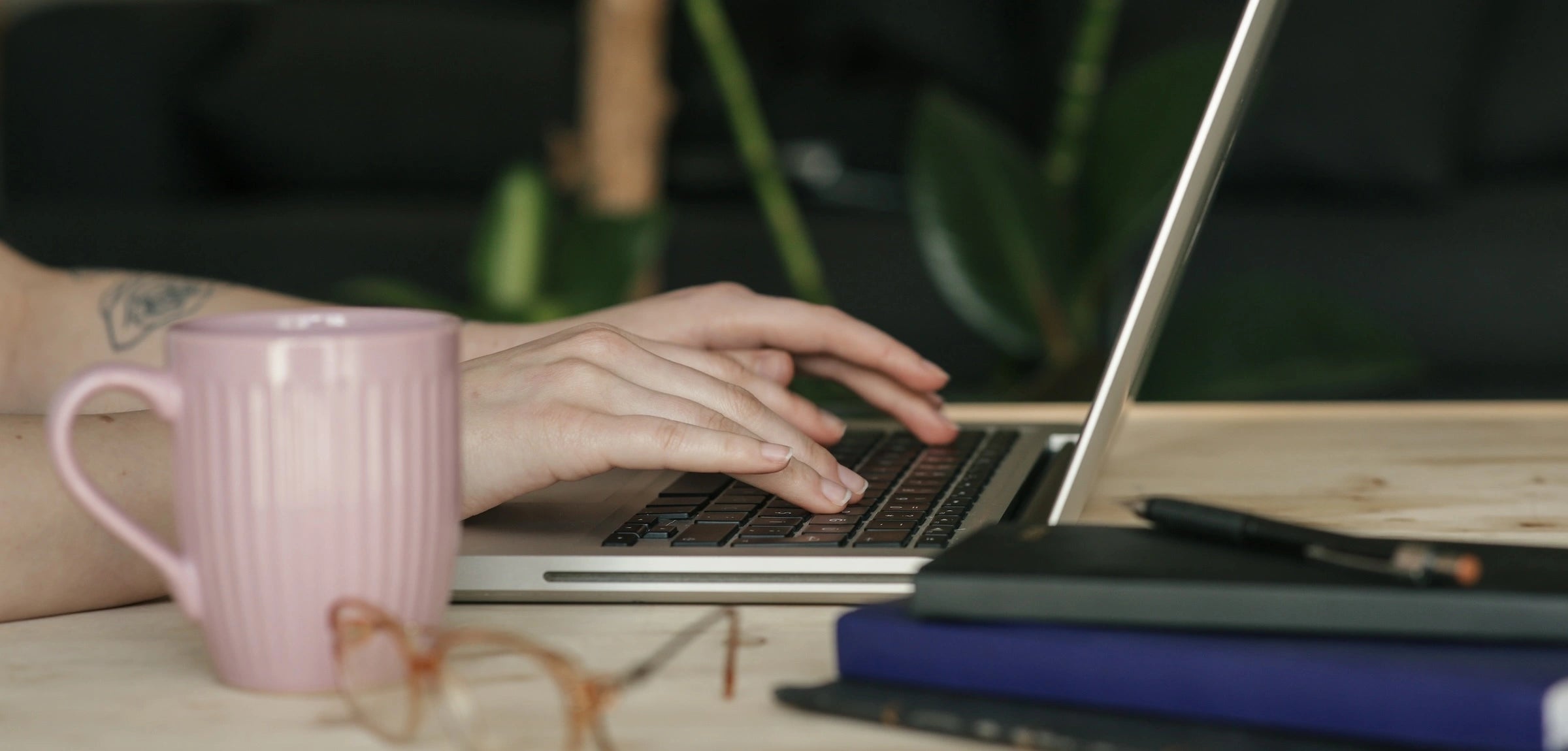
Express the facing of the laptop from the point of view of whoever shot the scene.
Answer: facing to the left of the viewer

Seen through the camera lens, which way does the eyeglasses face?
facing the viewer and to the left of the viewer

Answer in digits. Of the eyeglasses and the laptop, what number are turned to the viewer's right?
0
